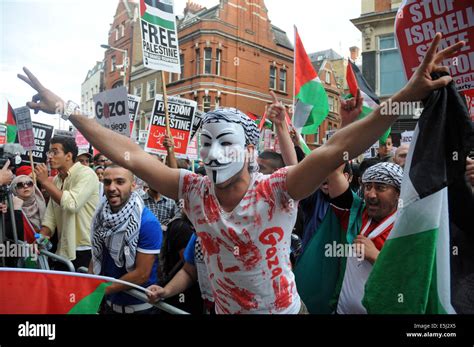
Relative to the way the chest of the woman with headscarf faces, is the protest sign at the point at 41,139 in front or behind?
behind

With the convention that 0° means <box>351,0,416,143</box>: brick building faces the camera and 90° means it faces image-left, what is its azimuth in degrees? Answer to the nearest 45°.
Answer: approximately 45°

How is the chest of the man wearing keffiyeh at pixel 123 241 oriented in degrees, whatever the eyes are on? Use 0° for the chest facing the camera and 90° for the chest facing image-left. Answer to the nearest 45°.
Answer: approximately 45°
